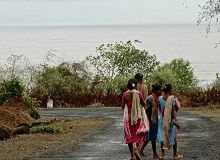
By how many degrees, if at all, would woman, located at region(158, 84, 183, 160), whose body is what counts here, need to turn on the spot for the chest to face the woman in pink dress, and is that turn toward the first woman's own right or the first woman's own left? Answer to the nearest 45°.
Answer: approximately 135° to the first woman's own left

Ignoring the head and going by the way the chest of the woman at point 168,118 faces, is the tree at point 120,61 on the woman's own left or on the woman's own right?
on the woman's own left

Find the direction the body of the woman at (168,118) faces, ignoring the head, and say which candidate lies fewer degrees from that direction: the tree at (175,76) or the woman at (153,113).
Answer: the tree

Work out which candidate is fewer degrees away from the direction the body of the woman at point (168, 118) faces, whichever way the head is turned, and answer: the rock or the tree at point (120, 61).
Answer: the tree

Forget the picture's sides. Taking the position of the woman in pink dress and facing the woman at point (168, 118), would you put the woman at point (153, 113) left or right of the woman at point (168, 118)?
left

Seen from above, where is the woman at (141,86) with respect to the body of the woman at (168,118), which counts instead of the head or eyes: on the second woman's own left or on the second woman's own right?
on the second woman's own left

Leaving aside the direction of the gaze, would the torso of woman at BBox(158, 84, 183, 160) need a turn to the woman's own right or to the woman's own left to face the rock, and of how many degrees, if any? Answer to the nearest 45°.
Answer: approximately 90° to the woman's own left

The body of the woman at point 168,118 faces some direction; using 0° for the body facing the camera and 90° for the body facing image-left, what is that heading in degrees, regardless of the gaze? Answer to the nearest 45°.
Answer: approximately 225°

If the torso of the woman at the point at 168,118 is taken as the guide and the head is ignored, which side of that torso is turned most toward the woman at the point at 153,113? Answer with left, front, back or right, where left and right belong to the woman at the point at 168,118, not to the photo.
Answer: left
